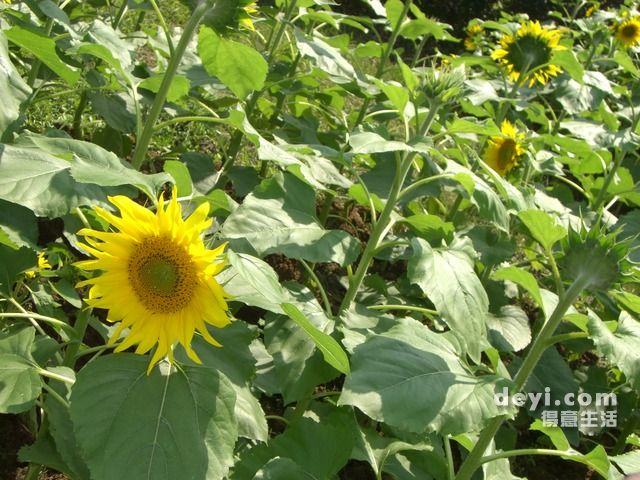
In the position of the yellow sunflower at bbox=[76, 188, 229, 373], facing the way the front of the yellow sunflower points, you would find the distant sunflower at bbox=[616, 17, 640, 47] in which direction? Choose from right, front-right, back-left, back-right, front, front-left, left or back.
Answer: back-left

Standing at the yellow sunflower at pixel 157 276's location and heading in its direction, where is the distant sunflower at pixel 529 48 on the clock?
The distant sunflower is roughly at 7 o'clock from the yellow sunflower.

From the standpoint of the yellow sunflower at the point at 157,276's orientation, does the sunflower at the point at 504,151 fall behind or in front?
behind

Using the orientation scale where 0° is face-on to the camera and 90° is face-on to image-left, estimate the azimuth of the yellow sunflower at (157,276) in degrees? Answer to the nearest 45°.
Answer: approximately 0°
